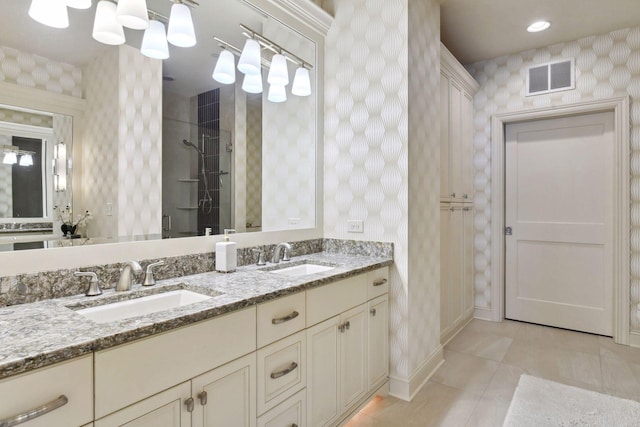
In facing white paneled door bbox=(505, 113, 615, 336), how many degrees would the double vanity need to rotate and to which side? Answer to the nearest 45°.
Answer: approximately 45° to its left

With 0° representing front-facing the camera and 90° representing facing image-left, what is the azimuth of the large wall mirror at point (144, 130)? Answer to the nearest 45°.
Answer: approximately 315°

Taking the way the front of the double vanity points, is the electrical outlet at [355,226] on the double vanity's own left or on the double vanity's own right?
on the double vanity's own left

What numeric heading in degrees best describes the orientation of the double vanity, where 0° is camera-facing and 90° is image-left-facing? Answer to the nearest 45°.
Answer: approximately 315°

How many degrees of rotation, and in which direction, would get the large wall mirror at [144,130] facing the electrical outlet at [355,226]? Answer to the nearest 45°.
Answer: approximately 45° to its left
